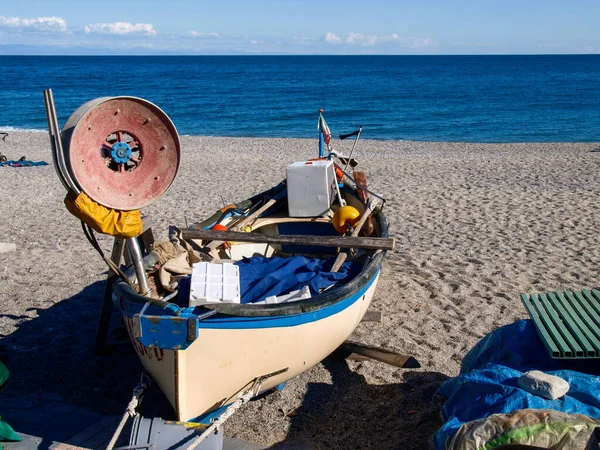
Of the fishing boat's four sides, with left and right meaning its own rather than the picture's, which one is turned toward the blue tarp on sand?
left

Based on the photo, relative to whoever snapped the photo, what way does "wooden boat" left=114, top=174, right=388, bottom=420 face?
facing the viewer and to the left of the viewer

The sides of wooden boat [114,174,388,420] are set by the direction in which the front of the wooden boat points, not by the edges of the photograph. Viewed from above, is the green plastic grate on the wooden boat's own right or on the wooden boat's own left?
on the wooden boat's own left
